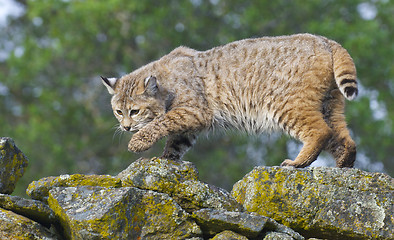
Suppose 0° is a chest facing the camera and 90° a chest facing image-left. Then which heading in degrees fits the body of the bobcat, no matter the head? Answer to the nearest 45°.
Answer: approximately 90°
